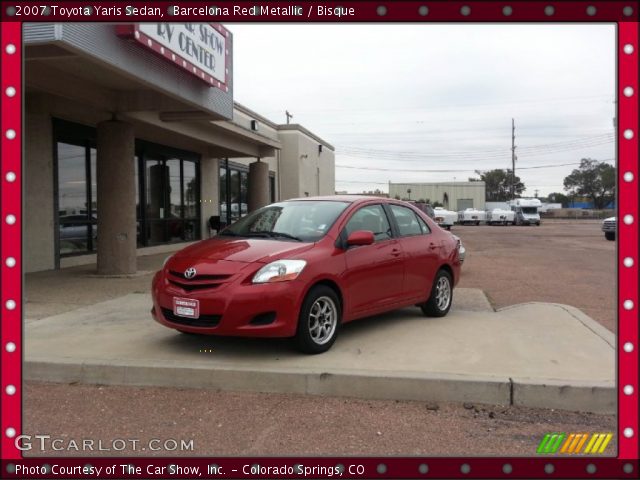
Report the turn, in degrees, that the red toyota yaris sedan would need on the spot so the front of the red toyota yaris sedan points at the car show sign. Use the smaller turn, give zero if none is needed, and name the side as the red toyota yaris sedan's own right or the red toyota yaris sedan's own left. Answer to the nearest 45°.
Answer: approximately 135° to the red toyota yaris sedan's own right

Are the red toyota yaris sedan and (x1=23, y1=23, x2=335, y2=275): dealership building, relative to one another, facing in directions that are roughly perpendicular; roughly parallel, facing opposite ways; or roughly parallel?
roughly perpendicular

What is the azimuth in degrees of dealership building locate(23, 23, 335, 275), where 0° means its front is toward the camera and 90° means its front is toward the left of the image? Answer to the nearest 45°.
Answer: approximately 315°

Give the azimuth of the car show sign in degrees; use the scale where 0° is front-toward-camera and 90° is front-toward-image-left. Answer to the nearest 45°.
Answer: approximately 315°

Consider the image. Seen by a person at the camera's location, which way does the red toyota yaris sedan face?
facing the viewer and to the left of the viewer

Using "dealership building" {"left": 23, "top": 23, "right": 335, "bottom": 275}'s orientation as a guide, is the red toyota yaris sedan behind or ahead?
ahead

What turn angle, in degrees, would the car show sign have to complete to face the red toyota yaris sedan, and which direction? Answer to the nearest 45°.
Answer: approximately 45° to its right

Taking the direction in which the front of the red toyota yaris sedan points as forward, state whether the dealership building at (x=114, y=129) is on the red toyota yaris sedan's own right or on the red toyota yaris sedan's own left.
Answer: on the red toyota yaris sedan's own right

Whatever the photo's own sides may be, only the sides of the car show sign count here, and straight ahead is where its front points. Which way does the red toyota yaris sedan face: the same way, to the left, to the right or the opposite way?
to the right
